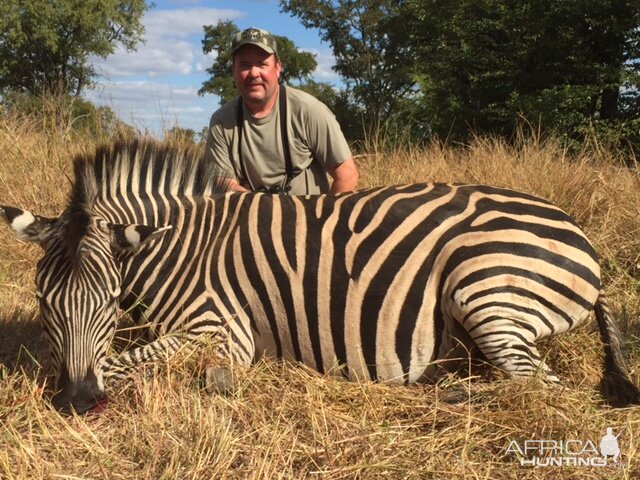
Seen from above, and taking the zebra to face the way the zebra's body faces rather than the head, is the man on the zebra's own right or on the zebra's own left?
on the zebra's own right

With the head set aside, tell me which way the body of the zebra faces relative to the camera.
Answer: to the viewer's left

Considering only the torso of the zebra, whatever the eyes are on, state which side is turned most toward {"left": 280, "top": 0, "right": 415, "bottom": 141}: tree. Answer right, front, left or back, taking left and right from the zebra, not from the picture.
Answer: right

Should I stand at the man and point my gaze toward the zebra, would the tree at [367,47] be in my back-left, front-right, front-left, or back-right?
back-left
